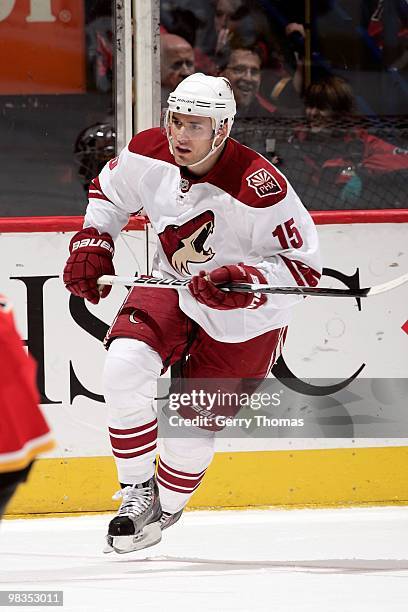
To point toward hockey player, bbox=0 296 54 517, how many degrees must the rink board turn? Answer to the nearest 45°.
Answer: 0° — it already faces them

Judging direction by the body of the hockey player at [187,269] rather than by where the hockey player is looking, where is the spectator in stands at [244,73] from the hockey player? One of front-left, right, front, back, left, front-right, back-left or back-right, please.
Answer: back-right

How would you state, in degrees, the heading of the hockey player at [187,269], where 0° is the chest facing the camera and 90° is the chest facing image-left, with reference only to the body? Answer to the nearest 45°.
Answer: approximately 45°

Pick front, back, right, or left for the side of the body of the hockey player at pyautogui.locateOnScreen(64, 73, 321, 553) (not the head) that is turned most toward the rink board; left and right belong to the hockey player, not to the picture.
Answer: back
